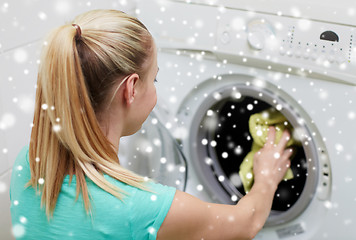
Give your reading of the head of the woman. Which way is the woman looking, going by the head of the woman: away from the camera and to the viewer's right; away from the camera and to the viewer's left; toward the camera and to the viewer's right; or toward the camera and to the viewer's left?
away from the camera and to the viewer's right

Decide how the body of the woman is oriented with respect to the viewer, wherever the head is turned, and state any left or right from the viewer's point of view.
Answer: facing away from the viewer and to the right of the viewer

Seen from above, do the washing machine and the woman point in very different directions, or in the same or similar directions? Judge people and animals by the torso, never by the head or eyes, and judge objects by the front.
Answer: very different directions
